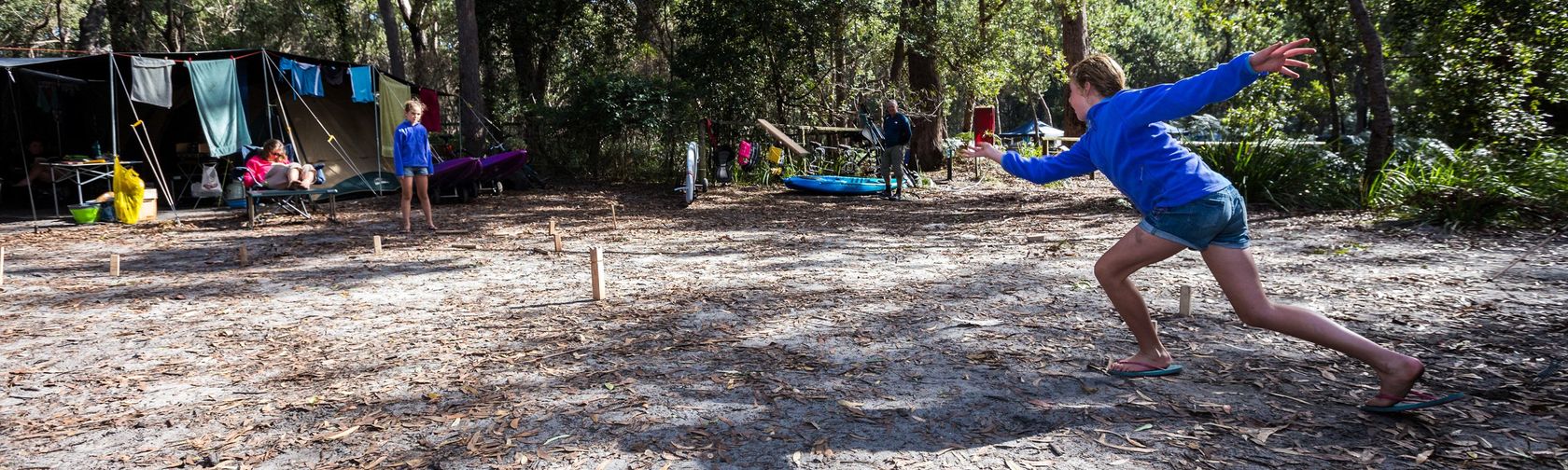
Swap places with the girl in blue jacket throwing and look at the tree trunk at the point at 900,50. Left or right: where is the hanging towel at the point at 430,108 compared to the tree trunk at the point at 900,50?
left

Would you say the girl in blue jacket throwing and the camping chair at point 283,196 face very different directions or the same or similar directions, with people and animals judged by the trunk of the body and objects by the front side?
very different directions

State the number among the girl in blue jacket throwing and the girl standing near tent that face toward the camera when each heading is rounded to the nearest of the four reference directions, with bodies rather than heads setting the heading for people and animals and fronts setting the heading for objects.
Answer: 1

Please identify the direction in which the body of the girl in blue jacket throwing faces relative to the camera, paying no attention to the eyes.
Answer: to the viewer's left

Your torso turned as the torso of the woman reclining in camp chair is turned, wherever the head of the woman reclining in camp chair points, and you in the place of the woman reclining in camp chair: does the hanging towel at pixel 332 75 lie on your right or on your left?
on your left

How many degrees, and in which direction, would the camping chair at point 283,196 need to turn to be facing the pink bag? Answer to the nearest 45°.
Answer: approximately 45° to its left

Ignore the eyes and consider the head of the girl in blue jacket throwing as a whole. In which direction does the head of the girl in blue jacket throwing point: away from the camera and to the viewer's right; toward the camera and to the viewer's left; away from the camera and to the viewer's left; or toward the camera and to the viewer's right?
away from the camera and to the viewer's left

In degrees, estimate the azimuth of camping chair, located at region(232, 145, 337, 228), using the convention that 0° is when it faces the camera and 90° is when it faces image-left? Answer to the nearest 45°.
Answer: approximately 315°

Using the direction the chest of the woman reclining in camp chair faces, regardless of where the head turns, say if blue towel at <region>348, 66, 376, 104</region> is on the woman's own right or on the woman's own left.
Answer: on the woman's own left

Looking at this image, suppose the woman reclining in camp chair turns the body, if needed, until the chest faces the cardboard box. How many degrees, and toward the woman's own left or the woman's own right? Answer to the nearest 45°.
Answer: approximately 180°
